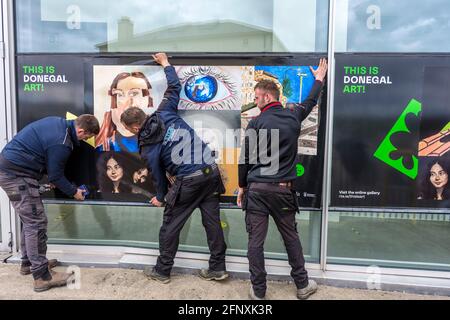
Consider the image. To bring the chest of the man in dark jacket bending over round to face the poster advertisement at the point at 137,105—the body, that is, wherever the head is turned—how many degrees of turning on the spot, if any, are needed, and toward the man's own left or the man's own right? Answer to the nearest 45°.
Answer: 0° — they already face it

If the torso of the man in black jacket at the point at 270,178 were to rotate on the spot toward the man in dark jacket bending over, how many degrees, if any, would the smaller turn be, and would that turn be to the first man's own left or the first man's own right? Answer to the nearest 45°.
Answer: approximately 90° to the first man's own left

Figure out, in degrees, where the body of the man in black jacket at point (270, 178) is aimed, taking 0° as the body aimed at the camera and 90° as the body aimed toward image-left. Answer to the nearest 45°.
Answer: approximately 180°

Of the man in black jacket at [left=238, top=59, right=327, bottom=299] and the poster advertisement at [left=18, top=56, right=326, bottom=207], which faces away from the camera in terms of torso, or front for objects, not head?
the man in black jacket

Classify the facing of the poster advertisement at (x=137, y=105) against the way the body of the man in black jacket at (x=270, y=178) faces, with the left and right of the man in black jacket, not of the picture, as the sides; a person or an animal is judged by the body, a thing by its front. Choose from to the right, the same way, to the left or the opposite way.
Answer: the opposite way
